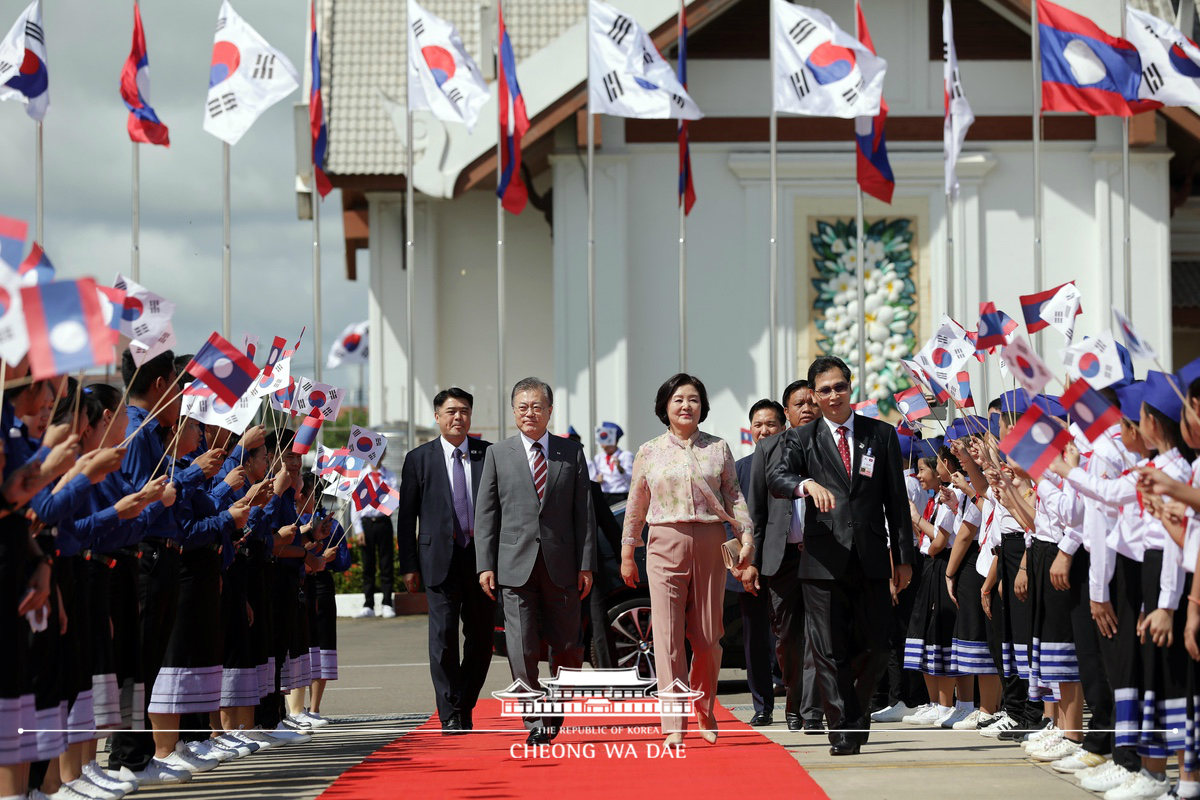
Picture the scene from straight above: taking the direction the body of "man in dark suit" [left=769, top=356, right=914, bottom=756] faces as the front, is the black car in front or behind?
behind

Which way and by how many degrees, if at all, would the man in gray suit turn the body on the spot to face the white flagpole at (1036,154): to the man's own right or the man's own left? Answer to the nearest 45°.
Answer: approximately 135° to the man's own left

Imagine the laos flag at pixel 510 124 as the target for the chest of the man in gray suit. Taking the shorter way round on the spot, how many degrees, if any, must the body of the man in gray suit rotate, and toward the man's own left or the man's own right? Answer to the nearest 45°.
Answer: approximately 180°

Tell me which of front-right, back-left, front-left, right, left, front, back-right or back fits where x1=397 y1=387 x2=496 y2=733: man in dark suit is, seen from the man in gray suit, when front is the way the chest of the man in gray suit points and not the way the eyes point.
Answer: back-right

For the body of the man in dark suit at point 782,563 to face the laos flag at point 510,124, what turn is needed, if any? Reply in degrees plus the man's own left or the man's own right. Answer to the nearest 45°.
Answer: approximately 180°

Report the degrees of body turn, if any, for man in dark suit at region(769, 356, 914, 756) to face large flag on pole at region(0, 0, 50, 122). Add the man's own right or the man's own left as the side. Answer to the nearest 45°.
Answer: approximately 135° to the man's own right

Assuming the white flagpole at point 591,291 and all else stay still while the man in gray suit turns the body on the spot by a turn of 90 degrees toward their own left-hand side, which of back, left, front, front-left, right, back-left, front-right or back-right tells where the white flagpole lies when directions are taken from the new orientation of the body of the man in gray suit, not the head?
left

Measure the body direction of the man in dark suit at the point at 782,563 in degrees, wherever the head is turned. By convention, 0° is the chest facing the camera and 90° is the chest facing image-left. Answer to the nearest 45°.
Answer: approximately 0°
